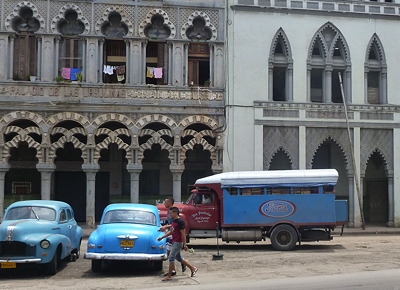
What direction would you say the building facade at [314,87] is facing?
toward the camera

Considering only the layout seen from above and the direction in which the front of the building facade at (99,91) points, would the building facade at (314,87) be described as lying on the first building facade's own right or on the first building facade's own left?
on the first building facade's own left

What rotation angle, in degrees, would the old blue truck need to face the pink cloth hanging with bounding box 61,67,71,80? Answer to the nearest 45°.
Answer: approximately 45° to its right

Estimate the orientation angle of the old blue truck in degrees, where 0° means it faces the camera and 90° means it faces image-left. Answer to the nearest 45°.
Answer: approximately 90°

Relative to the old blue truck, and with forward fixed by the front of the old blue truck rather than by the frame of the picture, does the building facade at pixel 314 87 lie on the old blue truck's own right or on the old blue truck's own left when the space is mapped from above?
on the old blue truck's own right

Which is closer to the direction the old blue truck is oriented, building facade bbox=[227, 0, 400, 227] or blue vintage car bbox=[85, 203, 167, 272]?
the blue vintage car

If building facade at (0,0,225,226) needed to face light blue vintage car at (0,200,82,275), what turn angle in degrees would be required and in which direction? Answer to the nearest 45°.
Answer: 0° — it already faces it

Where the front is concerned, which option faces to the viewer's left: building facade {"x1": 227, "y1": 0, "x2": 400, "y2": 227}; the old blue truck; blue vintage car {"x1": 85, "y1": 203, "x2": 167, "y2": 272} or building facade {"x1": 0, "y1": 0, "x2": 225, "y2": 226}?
the old blue truck

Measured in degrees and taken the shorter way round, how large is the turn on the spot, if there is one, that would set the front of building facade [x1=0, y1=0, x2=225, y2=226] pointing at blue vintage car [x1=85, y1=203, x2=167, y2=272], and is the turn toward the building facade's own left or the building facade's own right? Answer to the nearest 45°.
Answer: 0° — it already faces it
